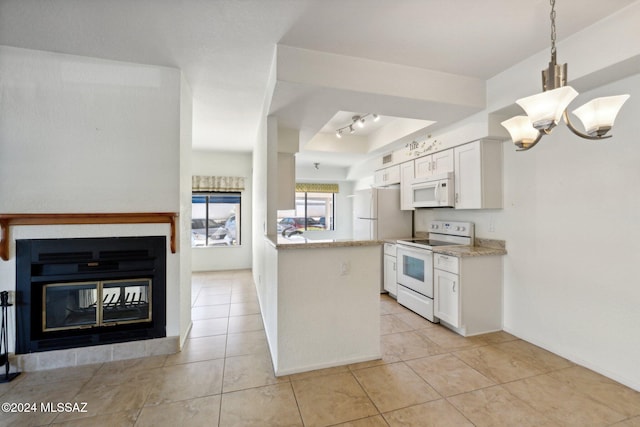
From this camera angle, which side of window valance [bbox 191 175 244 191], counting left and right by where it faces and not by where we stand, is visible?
front

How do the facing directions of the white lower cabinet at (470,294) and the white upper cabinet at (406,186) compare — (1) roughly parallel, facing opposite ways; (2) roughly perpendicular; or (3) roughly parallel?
roughly parallel

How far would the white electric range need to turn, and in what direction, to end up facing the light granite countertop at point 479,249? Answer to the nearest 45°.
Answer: approximately 135° to its left

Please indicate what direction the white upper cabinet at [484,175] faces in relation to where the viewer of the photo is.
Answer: facing the viewer and to the left of the viewer

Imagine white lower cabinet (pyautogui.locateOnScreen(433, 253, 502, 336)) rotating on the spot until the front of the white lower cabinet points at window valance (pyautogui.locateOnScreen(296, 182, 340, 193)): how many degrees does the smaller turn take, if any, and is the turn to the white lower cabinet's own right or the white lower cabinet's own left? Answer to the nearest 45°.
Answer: approximately 90° to the white lower cabinet's own right

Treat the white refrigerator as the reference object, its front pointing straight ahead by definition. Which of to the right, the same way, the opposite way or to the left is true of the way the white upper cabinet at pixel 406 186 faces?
the same way

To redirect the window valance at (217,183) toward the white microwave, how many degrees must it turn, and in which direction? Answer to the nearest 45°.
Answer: approximately 45° to its left

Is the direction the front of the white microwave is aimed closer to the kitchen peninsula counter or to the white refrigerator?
the kitchen peninsula counter

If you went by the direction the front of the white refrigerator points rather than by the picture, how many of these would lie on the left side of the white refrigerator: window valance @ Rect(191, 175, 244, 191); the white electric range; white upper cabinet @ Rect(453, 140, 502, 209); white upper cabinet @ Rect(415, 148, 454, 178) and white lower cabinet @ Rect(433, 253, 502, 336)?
4

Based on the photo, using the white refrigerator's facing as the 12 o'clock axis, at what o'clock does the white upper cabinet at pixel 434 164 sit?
The white upper cabinet is roughly at 9 o'clock from the white refrigerator.

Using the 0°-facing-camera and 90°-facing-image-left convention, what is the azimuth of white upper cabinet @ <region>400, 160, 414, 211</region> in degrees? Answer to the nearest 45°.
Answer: approximately 45°

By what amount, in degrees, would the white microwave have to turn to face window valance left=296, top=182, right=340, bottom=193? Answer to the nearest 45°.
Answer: approximately 90° to its right

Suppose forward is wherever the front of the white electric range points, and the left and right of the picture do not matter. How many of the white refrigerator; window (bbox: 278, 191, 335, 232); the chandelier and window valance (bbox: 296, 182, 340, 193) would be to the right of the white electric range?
3

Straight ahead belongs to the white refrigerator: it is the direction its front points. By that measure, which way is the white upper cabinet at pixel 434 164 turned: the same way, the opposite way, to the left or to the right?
the same way

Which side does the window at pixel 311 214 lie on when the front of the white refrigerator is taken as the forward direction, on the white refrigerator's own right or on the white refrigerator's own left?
on the white refrigerator's own right

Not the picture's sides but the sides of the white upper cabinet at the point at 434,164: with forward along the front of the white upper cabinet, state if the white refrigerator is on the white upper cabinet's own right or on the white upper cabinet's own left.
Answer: on the white upper cabinet's own right

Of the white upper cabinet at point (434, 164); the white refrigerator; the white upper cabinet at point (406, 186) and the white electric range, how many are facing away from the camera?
0

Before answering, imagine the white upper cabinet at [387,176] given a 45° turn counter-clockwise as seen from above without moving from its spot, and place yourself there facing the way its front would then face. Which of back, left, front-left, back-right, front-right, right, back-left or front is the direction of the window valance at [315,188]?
back-right

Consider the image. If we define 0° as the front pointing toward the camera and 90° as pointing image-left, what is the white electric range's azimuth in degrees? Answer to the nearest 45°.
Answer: approximately 45°

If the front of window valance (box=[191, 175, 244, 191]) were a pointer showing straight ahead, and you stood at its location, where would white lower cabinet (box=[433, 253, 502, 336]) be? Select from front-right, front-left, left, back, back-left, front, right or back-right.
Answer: front-left

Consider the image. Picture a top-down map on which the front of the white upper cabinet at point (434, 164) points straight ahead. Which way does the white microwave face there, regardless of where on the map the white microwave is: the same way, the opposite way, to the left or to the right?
the same way

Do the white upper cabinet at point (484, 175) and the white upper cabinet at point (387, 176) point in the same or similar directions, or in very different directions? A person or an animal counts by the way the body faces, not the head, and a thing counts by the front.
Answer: same or similar directions
